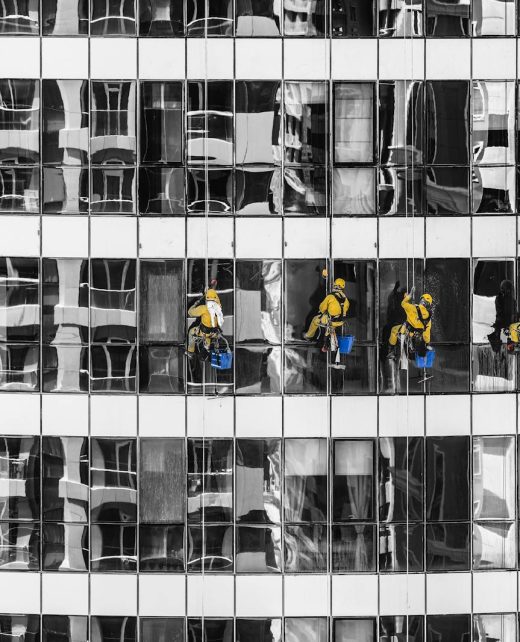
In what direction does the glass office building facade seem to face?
toward the camera
